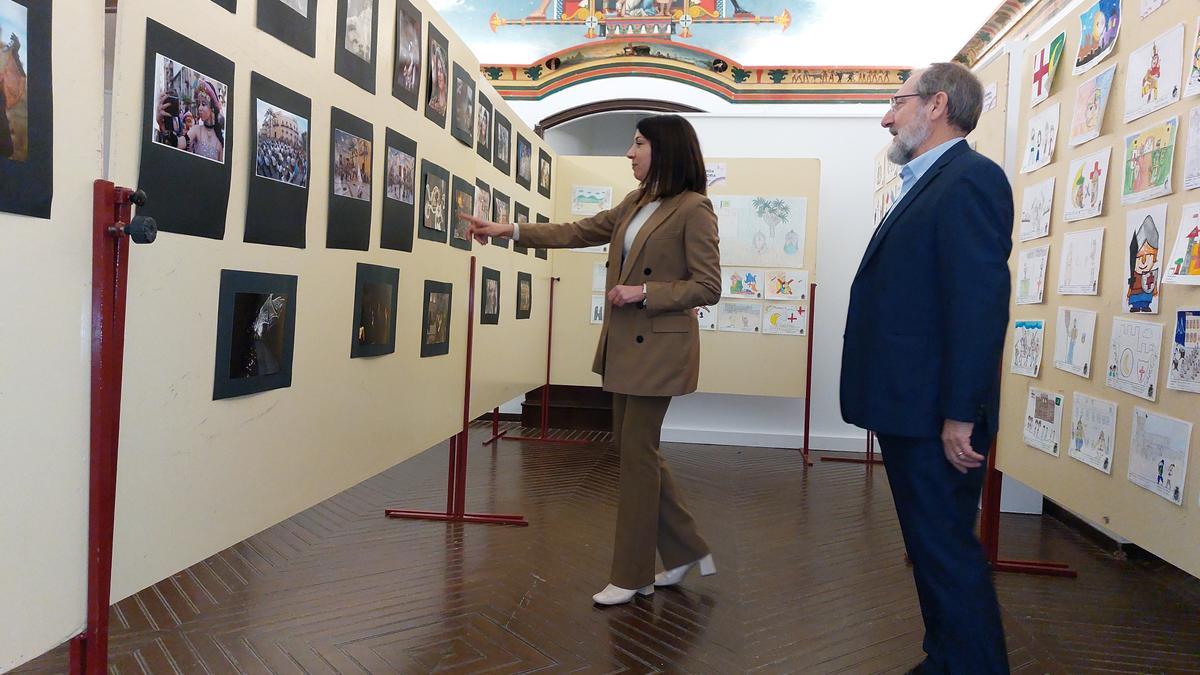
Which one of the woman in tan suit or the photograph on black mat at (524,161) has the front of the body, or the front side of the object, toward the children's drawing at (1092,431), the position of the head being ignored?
the photograph on black mat

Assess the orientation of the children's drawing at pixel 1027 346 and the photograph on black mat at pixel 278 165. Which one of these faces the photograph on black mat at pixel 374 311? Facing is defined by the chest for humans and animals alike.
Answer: the children's drawing

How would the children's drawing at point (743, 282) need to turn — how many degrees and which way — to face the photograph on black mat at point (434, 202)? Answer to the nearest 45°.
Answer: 0° — it already faces it

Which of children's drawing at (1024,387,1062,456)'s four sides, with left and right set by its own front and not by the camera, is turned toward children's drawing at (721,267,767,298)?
right

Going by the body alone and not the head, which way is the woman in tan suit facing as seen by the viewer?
to the viewer's left

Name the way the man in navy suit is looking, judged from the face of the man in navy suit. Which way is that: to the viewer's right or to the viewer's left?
to the viewer's left
